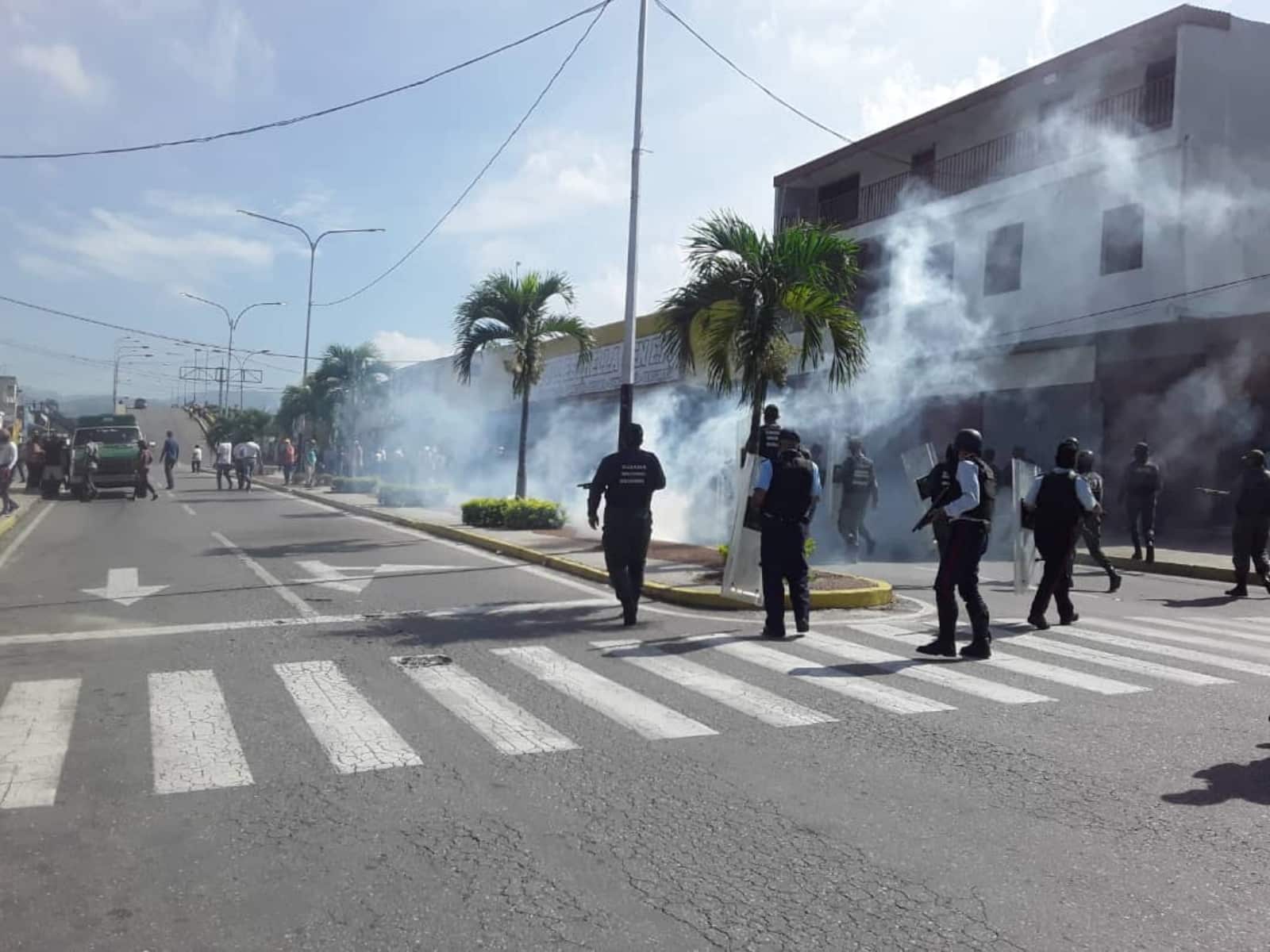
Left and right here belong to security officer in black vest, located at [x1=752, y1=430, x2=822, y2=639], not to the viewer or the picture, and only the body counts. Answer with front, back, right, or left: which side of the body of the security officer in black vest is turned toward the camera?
back

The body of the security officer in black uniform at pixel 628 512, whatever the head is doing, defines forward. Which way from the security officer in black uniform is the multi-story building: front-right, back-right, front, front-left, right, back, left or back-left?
front-right

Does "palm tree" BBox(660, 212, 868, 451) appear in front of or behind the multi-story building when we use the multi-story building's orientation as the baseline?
in front

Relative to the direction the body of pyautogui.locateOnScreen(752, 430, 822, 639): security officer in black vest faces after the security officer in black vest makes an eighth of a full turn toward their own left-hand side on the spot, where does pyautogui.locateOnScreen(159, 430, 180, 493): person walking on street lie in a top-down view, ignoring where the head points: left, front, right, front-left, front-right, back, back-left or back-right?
front

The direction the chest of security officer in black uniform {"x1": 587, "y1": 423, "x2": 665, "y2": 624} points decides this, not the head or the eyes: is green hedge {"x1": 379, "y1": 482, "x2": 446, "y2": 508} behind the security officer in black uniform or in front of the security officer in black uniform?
in front

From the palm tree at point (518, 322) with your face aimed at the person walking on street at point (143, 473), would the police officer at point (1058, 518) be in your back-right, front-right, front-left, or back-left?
back-left

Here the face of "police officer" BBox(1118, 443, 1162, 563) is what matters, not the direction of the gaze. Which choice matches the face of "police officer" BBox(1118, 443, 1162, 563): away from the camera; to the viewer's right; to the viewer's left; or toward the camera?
away from the camera

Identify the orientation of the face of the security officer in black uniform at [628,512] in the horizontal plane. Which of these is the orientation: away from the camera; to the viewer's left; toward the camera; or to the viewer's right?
away from the camera

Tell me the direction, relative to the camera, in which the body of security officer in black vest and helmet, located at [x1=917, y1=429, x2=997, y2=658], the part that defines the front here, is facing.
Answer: to the viewer's left

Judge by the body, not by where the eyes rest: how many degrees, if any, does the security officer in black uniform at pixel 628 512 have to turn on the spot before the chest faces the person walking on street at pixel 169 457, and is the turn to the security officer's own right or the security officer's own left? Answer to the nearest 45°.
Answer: approximately 45° to the security officer's own left

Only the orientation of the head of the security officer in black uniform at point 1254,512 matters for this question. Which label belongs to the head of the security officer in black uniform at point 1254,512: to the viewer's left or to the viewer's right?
to the viewer's left

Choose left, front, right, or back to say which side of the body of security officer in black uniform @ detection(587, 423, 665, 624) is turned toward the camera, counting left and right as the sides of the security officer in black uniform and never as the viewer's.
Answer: back

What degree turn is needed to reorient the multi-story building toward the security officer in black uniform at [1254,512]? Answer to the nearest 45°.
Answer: approximately 45° to its left

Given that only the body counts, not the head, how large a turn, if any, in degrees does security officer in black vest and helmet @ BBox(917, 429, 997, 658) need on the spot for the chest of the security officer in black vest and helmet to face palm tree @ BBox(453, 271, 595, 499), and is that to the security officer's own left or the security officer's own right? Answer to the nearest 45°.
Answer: approximately 45° to the security officer's own right
